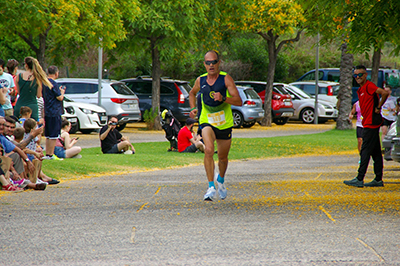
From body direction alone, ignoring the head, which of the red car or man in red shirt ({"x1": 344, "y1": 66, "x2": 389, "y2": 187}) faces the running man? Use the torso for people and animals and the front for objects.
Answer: the man in red shirt

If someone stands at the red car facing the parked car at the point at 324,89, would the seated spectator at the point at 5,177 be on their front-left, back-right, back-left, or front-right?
back-right

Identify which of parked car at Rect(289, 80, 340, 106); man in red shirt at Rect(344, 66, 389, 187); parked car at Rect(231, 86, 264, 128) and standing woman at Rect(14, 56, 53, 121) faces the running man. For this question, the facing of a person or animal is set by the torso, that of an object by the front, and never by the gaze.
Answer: the man in red shirt

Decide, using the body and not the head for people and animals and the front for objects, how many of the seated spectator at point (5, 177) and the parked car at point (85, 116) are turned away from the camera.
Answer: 0

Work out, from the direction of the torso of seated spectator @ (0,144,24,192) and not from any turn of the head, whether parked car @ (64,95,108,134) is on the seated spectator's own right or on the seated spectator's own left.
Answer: on the seated spectator's own left

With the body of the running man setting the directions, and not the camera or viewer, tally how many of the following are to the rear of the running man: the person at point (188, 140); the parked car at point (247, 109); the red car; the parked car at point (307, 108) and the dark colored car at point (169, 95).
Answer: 5

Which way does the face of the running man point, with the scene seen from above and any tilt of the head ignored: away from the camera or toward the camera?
toward the camera

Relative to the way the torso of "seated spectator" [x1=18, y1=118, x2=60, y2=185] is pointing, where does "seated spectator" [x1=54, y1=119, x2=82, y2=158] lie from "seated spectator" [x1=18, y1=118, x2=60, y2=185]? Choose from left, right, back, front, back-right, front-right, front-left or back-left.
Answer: left

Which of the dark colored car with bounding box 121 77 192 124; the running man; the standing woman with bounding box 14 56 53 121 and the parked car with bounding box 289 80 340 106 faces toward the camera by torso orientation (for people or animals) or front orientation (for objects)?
the running man

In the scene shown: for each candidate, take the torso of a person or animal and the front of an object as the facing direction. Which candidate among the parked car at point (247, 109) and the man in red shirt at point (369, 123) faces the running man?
the man in red shirt

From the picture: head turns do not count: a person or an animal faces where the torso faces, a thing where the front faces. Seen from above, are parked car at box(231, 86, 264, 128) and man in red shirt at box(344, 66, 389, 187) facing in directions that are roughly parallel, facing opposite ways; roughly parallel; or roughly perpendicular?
roughly perpendicular
